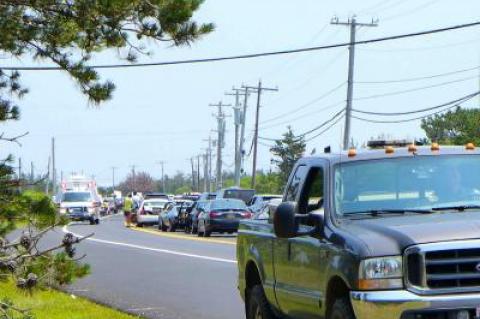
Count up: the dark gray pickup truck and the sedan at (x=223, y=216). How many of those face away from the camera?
1

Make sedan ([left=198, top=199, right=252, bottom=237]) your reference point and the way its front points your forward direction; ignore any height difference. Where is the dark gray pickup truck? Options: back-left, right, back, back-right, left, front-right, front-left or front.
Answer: back

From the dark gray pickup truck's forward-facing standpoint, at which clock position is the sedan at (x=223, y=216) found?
The sedan is roughly at 7 o'clock from the dark gray pickup truck.

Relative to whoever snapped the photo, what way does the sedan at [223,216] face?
facing away from the viewer

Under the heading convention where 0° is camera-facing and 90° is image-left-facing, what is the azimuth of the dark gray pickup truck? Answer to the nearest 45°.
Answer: approximately 315°

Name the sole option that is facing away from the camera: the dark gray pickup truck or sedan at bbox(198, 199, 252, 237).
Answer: the sedan
